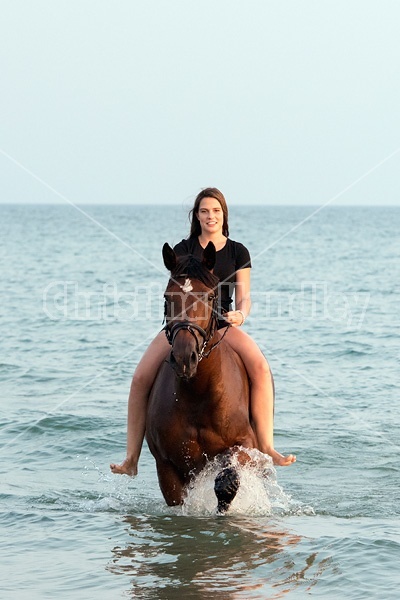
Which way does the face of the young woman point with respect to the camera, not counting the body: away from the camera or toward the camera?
toward the camera

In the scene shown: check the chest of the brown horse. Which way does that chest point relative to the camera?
toward the camera

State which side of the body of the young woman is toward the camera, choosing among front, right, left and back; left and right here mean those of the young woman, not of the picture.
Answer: front
